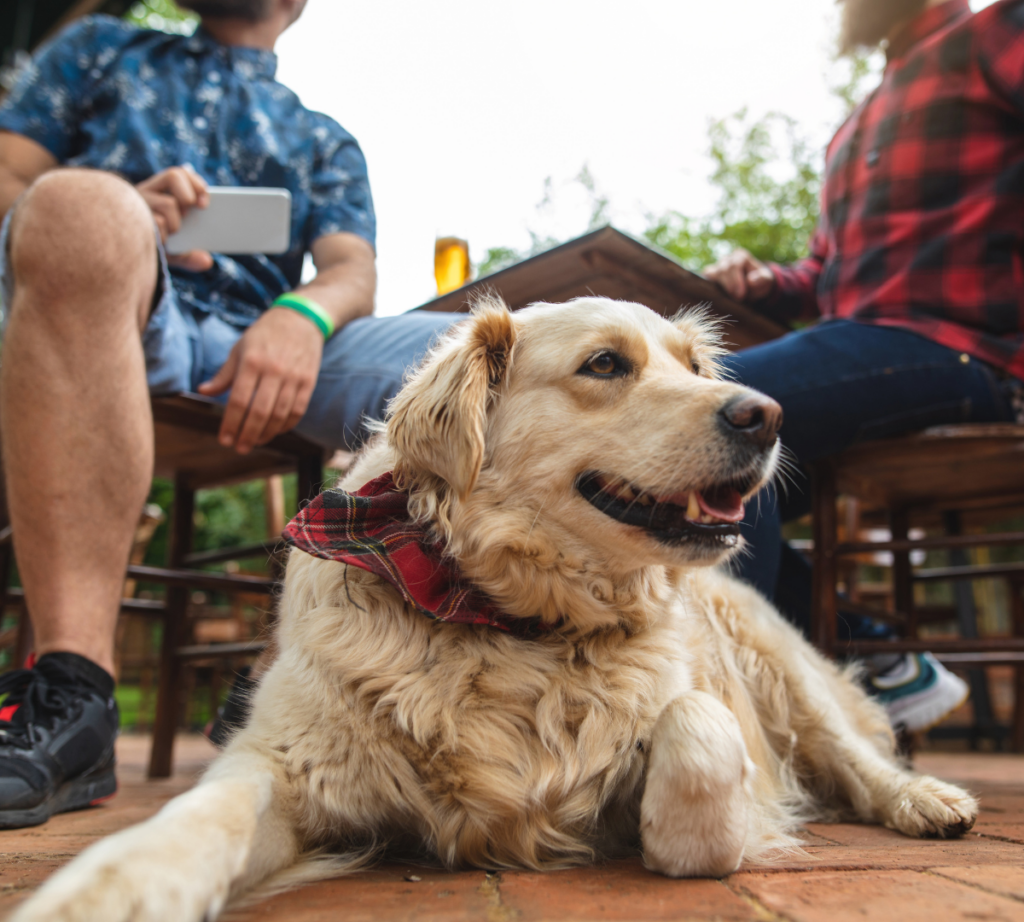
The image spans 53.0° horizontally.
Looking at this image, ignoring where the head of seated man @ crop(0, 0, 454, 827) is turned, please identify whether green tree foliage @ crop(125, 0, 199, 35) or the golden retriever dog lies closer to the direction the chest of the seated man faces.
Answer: the golden retriever dog

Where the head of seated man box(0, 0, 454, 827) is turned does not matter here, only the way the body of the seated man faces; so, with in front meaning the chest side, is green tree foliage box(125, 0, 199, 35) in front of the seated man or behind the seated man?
behind
